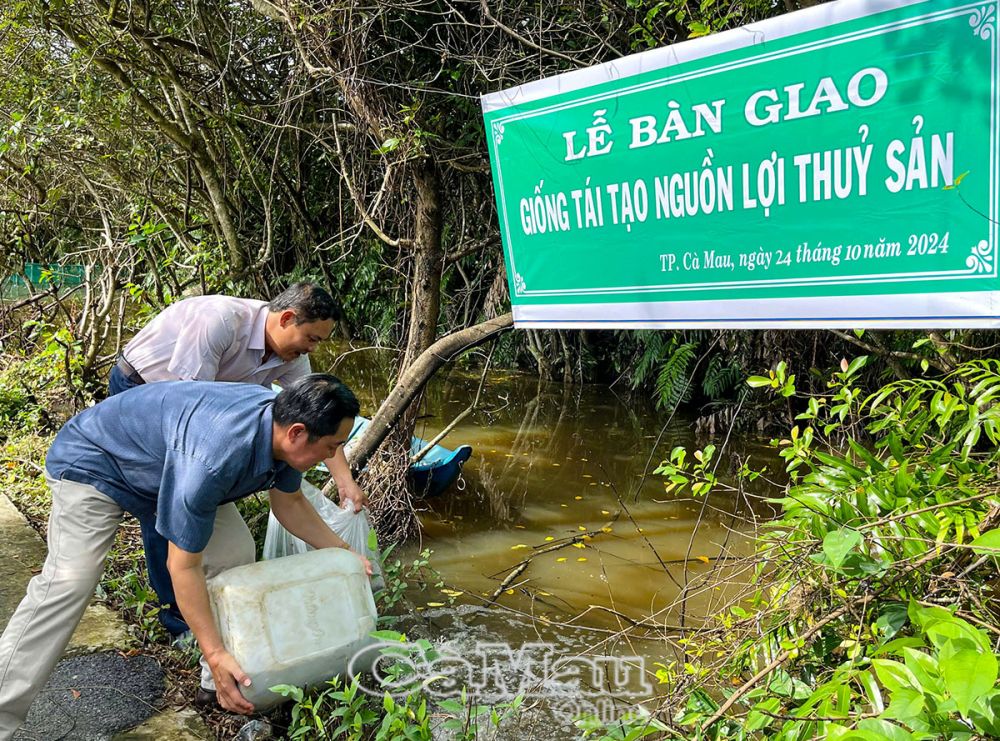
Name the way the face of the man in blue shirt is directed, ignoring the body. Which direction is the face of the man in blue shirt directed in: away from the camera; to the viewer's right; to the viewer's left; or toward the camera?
to the viewer's right

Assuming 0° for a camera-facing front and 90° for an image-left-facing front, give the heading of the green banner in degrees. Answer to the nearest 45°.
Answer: approximately 45°

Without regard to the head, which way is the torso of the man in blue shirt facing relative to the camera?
to the viewer's right

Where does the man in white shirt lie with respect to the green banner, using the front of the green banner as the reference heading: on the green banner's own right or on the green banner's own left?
on the green banner's own right

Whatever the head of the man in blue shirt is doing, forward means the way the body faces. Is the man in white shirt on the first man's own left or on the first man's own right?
on the first man's own left

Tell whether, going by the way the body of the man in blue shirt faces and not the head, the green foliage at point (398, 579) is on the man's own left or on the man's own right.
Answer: on the man's own left

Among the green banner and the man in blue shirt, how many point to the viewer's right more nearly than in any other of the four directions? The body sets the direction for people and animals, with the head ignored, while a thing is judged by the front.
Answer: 1

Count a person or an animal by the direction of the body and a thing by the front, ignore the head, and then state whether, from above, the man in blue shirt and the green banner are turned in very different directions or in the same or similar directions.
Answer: very different directions
